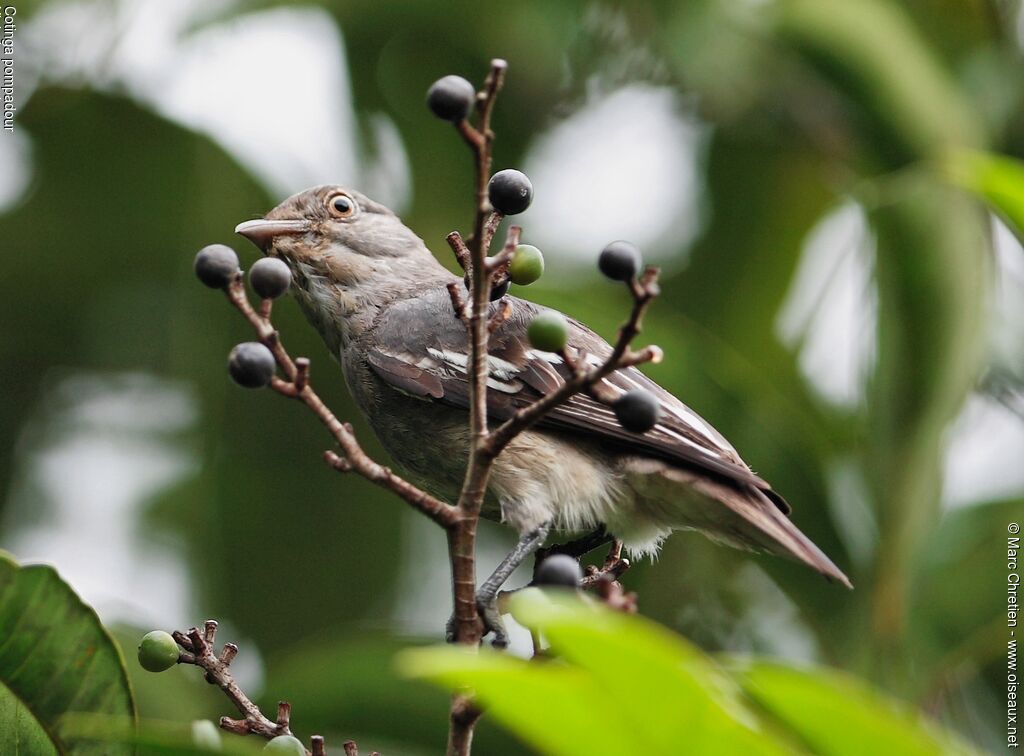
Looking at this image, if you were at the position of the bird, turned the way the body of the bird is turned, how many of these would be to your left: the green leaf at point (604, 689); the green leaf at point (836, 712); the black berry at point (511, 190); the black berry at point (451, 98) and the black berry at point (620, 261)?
5

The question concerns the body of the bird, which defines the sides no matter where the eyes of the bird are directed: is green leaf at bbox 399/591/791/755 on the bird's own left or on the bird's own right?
on the bird's own left

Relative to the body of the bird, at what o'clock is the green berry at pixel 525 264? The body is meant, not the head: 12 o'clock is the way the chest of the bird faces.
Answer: The green berry is roughly at 9 o'clock from the bird.

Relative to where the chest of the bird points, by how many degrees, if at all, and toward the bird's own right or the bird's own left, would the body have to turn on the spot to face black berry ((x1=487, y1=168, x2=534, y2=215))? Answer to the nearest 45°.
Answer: approximately 90° to the bird's own left

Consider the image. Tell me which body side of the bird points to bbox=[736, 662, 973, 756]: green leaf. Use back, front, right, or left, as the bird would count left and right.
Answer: left

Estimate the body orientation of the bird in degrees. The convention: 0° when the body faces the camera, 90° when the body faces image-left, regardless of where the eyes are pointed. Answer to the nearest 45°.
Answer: approximately 90°

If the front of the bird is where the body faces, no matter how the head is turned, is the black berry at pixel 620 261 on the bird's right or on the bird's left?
on the bird's left

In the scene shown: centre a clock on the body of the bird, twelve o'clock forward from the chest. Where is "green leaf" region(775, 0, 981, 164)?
The green leaf is roughly at 4 o'clock from the bird.
